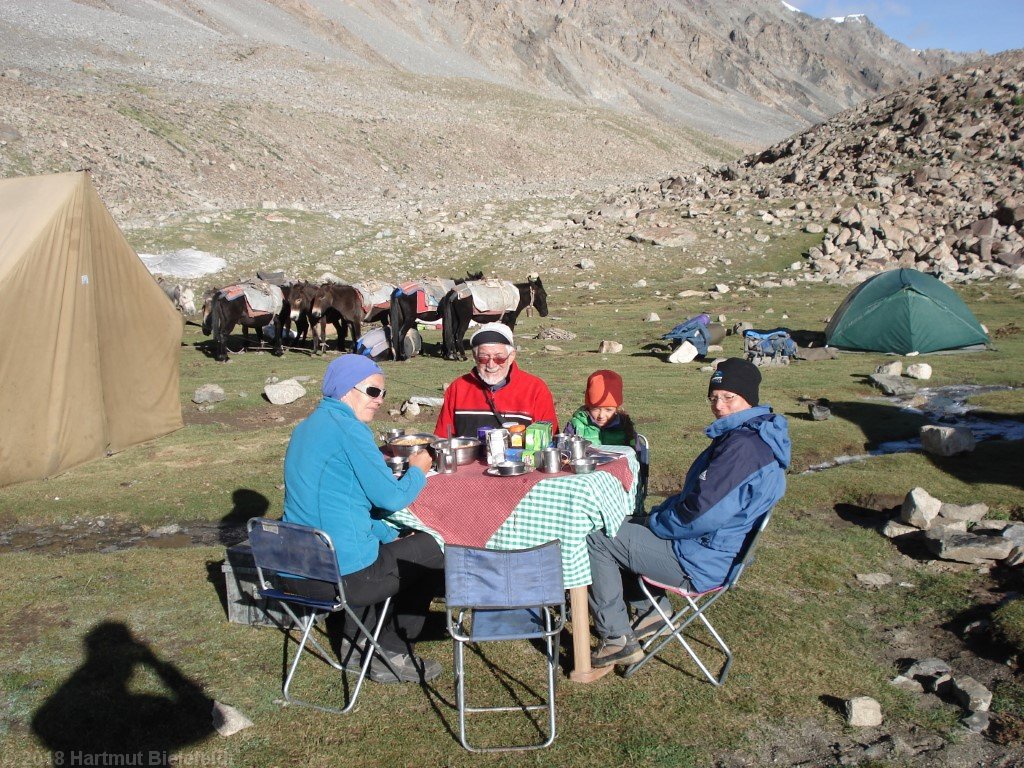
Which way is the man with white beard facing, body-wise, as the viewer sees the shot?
toward the camera

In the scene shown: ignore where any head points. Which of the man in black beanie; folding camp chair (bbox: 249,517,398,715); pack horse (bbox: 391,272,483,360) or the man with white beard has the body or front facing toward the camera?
the man with white beard

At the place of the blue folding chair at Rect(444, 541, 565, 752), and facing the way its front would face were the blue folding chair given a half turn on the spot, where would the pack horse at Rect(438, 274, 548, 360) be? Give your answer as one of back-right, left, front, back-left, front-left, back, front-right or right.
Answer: back

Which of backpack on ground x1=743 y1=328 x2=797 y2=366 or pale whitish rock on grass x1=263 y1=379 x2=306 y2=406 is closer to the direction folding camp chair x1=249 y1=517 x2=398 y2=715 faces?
the backpack on ground

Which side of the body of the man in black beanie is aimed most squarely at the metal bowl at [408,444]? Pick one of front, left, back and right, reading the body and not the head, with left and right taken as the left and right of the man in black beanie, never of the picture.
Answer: front

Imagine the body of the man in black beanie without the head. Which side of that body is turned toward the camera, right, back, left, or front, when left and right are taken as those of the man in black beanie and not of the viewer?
left

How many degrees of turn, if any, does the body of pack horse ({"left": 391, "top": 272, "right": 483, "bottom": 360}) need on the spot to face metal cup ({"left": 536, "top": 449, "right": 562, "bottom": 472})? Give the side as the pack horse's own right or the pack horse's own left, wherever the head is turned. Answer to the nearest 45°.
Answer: approximately 90° to the pack horse's own right

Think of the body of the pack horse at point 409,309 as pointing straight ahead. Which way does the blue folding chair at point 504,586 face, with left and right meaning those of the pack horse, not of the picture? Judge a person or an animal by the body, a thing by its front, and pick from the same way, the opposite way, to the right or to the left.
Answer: to the left

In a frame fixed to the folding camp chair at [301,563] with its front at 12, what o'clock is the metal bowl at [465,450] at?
The metal bowl is roughly at 12 o'clock from the folding camp chair.

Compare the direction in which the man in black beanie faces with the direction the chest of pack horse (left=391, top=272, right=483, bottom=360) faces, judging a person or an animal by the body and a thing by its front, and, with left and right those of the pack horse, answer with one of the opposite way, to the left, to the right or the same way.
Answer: the opposite way

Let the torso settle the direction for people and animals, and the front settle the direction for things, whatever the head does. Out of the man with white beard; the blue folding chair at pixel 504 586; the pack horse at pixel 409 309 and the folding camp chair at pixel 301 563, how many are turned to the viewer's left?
0

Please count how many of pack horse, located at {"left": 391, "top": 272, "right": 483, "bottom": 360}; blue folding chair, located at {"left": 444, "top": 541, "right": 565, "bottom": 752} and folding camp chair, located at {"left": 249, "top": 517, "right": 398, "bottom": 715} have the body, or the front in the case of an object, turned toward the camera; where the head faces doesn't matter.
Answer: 0

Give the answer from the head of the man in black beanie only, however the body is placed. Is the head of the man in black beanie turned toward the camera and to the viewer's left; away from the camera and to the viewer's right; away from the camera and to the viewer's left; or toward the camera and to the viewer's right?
toward the camera and to the viewer's left

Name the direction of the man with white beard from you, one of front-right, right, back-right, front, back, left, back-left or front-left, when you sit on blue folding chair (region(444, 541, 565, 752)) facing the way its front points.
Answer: front

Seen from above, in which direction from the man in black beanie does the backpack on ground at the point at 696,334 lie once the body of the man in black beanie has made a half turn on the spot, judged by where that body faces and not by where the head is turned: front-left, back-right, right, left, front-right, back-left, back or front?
left

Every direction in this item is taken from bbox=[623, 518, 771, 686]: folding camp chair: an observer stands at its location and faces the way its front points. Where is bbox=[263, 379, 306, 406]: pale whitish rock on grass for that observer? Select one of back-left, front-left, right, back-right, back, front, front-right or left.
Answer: front-right

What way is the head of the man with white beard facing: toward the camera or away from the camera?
toward the camera

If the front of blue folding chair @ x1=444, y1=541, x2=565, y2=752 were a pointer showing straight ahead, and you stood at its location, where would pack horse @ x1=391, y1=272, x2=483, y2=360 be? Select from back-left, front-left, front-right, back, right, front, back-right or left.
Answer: front

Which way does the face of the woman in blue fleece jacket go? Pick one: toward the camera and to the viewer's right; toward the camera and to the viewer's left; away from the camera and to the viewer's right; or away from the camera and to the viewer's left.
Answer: toward the camera and to the viewer's right

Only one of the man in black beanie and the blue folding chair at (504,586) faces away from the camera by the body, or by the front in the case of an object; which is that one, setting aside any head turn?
the blue folding chair

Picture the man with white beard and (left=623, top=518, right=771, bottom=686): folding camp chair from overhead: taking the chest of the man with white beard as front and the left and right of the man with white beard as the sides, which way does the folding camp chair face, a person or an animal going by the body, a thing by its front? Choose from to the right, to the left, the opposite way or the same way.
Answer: to the right

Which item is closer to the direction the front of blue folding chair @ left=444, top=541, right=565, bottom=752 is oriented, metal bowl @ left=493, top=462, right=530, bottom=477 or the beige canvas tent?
the metal bowl

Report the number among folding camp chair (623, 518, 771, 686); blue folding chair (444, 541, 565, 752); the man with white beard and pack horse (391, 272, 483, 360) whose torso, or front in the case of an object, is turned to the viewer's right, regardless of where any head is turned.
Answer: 1

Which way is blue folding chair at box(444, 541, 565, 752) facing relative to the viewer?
away from the camera

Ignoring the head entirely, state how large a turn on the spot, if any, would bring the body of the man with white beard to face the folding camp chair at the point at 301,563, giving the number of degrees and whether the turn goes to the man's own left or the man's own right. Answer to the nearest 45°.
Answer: approximately 45° to the man's own right
